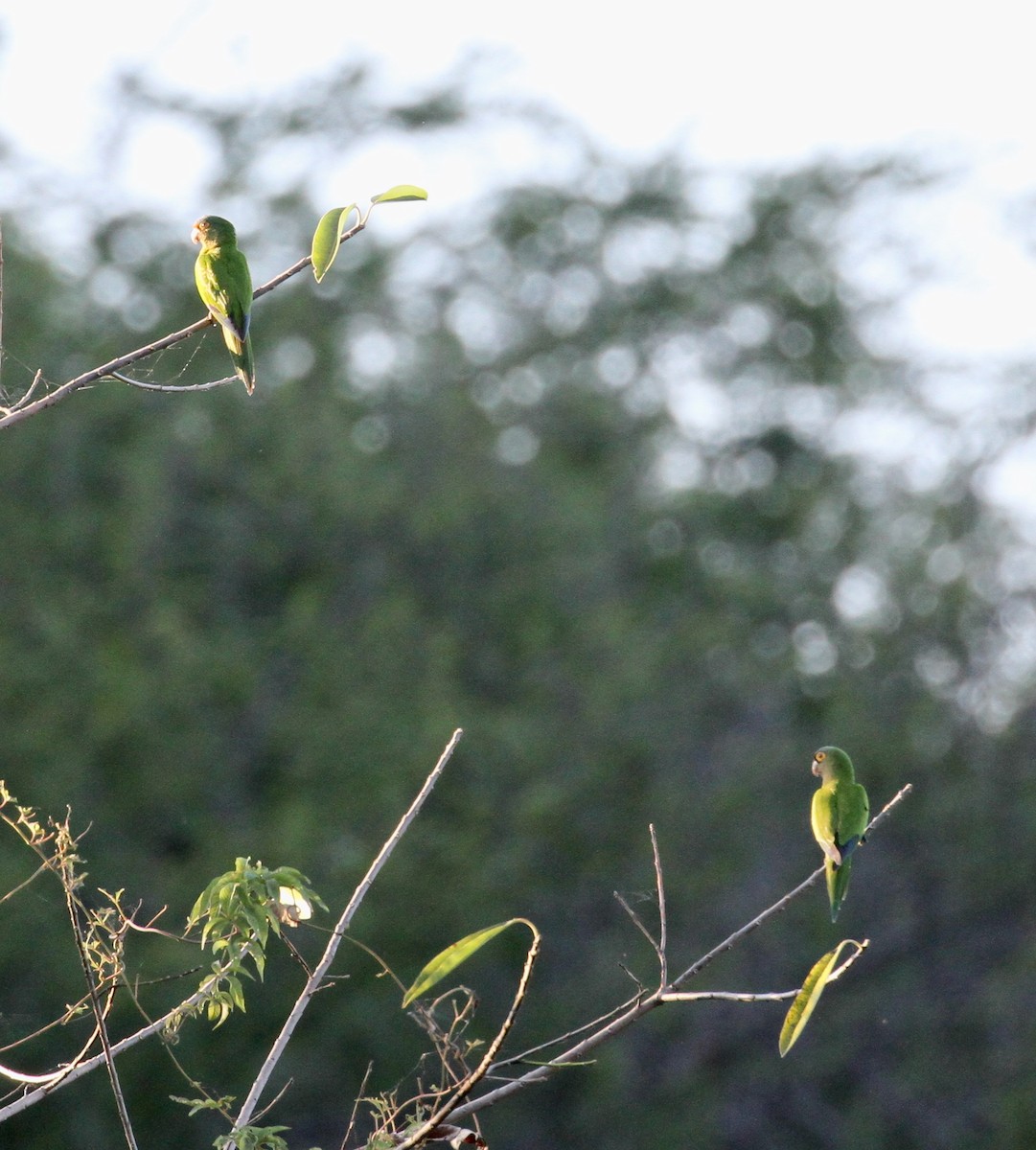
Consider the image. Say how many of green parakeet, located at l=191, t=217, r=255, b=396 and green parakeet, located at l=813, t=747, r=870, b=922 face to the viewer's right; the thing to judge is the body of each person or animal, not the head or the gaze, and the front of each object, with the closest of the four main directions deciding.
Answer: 0

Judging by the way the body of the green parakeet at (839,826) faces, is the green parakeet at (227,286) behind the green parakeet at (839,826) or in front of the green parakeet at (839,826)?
in front

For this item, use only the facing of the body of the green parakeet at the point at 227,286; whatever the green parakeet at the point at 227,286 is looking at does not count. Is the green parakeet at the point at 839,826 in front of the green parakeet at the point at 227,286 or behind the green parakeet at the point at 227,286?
behind
